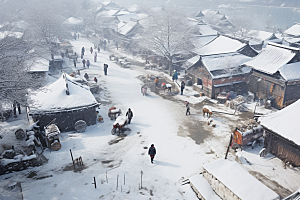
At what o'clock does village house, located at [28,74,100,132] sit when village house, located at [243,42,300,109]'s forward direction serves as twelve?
village house, located at [28,74,100,132] is roughly at 12 o'clock from village house, located at [243,42,300,109].

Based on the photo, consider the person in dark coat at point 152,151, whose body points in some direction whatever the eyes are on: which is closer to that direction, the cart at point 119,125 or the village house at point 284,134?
the cart

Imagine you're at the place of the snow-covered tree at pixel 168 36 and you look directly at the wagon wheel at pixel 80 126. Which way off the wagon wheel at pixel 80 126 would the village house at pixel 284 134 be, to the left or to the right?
left

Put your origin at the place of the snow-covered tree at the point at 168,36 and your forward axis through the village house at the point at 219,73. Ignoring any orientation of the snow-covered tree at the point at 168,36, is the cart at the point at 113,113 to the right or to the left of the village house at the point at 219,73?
right

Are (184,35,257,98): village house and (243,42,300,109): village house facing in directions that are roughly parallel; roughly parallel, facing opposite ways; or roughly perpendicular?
roughly parallel

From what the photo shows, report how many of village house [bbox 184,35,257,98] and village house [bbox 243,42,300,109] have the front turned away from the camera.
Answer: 0

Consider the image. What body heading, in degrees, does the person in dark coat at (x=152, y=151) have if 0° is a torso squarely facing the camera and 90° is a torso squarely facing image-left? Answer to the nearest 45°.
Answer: approximately 180°

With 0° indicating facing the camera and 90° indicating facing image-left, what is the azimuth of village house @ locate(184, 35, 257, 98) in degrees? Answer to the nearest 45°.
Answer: approximately 45°

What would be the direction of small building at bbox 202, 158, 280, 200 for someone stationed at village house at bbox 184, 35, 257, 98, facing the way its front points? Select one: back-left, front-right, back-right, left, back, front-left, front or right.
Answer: front-left

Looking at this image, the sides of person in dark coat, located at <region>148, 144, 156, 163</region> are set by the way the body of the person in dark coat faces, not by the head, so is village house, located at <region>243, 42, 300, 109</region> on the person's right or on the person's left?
on the person's right

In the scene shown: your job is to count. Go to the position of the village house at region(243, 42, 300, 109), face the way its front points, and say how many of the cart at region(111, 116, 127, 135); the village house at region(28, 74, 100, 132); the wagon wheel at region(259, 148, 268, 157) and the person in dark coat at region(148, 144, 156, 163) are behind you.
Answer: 0

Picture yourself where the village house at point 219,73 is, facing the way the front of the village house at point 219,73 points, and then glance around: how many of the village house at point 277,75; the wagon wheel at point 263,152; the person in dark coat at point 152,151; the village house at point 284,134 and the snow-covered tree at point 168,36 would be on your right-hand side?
1

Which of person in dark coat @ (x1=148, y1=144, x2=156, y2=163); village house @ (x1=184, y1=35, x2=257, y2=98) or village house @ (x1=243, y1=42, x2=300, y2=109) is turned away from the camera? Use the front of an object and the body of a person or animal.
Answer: the person in dark coat

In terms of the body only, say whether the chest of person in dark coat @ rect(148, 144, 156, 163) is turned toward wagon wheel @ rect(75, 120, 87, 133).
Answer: no

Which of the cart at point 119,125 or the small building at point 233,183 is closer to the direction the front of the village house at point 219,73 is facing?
the cart

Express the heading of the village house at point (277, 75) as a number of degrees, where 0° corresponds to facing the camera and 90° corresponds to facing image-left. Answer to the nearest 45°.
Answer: approximately 45°

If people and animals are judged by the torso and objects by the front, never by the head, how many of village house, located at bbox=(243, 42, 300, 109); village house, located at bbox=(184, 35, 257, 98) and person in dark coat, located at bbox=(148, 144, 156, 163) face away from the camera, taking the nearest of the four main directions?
1

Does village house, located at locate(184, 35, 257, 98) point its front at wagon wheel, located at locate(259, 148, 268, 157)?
no

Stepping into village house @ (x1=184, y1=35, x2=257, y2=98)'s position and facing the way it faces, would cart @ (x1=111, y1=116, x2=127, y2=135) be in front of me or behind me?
in front

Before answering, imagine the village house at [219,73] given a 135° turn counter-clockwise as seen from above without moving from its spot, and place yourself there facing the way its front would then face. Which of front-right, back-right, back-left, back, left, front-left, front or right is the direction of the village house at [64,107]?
back-right

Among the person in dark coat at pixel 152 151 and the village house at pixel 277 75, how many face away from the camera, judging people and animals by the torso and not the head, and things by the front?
1

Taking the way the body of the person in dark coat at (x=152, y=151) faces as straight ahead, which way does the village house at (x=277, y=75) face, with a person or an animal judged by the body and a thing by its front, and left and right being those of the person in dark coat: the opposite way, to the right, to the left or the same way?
to the left
